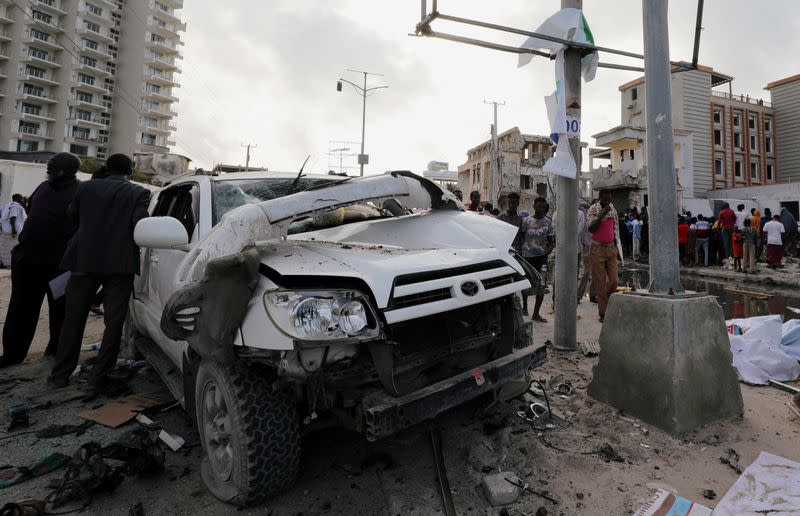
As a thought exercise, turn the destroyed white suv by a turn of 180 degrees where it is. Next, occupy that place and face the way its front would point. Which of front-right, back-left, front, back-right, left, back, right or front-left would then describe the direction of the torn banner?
right

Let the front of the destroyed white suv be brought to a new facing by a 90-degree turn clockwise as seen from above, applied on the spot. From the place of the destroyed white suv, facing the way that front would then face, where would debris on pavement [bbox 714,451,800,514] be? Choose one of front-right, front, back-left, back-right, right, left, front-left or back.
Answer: back-left

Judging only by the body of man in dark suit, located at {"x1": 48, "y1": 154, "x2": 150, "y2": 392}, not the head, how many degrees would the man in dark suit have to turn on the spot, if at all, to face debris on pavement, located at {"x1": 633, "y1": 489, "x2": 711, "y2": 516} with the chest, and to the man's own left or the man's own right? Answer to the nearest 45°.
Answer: approximately 135° to the man's own right

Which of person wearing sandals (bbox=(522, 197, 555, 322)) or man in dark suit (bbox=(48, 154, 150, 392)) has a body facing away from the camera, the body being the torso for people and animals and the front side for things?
the man in dark suit

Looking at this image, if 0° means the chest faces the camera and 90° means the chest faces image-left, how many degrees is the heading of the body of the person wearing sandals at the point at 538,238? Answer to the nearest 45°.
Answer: approximately 0°

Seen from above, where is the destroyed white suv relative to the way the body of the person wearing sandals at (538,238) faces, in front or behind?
in front

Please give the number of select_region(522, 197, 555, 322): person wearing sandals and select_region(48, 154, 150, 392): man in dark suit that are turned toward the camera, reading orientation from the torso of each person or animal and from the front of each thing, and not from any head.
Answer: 1

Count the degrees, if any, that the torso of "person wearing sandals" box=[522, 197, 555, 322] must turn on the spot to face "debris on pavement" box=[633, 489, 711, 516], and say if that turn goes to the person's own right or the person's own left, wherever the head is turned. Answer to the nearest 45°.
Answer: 0° — they already face it
